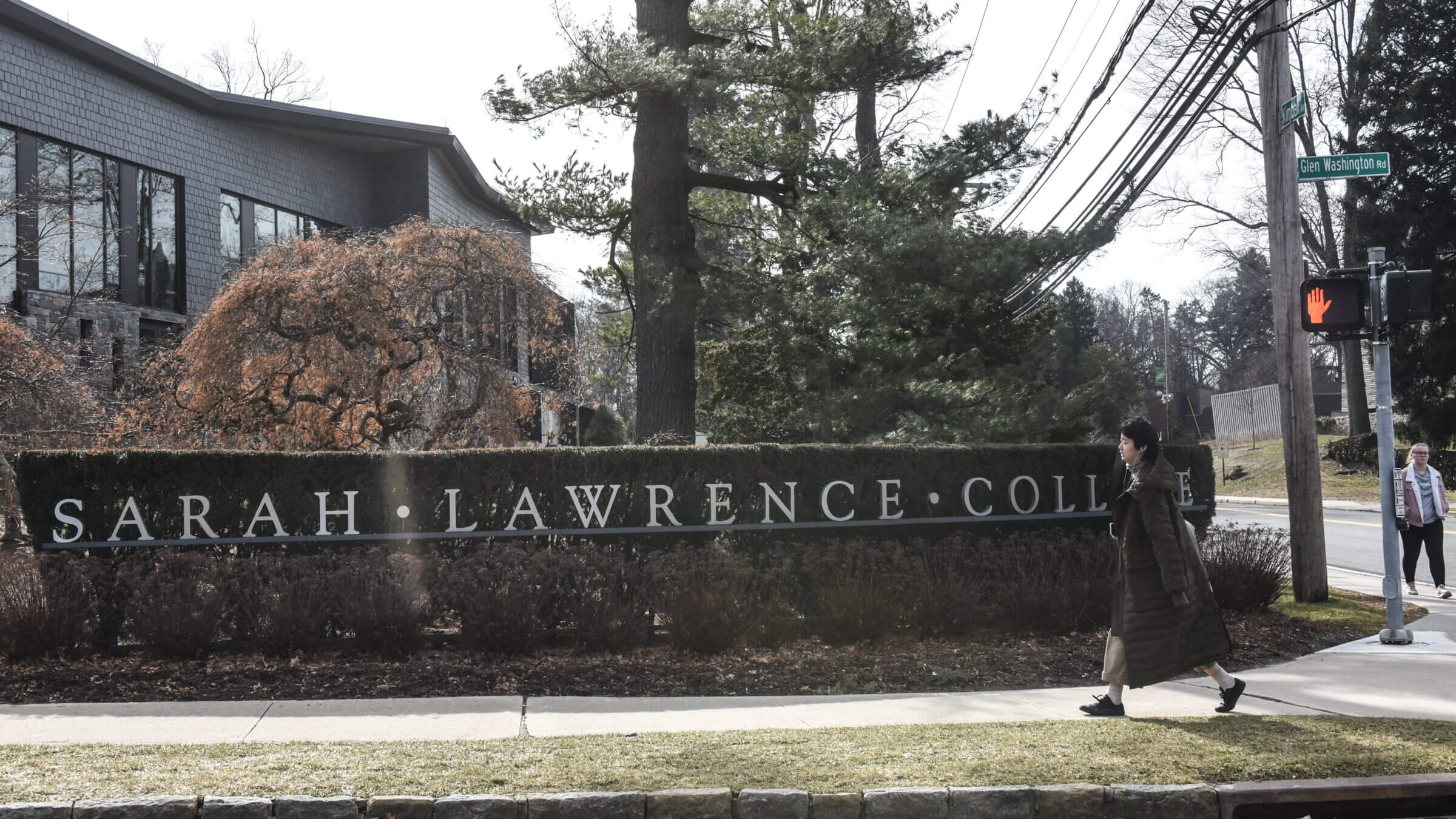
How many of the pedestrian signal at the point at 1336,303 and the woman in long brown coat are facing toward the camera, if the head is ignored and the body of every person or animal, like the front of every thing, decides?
1

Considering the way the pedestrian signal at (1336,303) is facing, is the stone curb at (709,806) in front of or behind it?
in front

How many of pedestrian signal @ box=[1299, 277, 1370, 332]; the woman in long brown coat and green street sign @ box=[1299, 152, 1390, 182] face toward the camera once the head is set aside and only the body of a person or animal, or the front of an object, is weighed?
2

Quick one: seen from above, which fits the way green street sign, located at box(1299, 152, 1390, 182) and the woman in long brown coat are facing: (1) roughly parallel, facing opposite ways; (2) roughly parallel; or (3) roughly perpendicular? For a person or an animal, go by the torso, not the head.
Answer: roughly perpendicular

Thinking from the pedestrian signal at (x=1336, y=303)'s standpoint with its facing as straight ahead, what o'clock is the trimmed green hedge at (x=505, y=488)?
The trimmed green hedge is roughly at 2 o'clock from the pedestrian signal.
